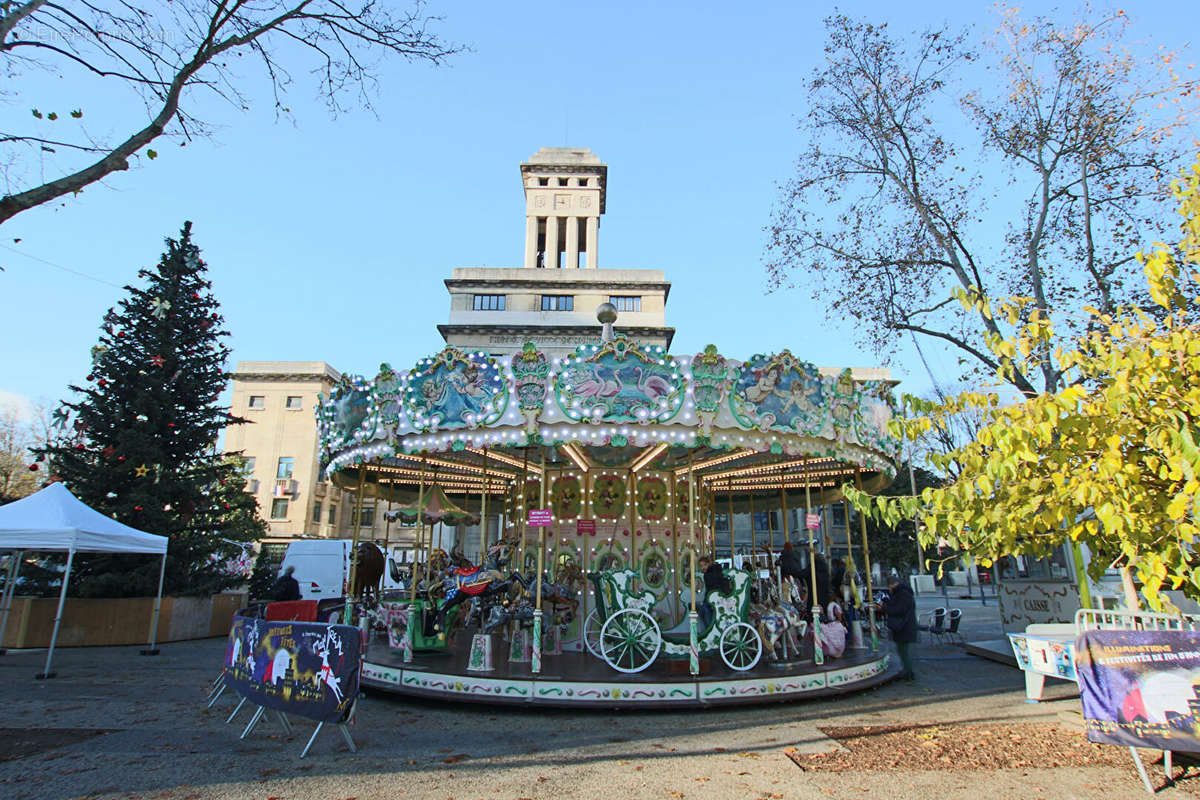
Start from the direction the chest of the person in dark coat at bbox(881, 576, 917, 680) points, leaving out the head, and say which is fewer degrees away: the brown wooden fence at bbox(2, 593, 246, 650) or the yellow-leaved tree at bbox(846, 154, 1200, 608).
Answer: the brown wooden fence

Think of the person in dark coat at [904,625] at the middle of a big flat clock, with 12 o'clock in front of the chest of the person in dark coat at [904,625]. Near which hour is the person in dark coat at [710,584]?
the person in dark coat at [710,584] is roughly at 11 o'clock from the person in dark coat at [904,625].

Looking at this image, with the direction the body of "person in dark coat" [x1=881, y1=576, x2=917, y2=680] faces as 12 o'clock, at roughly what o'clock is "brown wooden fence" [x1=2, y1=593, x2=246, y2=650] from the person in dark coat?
The brown wooden fence is roughly at 12 o'clock from the person in dark coat.

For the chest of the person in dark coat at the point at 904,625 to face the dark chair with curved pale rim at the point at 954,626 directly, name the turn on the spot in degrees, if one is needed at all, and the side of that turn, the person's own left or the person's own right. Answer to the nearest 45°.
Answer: approximately 90° to the person's own right

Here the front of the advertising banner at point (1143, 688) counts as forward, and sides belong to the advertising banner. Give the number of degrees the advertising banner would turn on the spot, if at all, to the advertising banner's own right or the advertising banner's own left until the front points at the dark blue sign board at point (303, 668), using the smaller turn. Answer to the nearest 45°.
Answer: approximately 45° to the advertising banner's own right

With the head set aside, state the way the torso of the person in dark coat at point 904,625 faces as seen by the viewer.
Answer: to the viewer's left

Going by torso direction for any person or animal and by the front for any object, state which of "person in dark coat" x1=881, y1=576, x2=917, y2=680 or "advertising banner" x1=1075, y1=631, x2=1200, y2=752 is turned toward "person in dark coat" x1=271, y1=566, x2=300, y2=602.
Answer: "person in dark coat" x1=881, y1=576, x2=917, y2=680

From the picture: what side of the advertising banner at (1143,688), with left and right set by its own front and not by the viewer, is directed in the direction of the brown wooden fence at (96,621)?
right

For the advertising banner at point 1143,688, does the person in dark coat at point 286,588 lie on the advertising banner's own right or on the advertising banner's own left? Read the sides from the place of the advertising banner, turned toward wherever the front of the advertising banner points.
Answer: on the advertising banner's own right

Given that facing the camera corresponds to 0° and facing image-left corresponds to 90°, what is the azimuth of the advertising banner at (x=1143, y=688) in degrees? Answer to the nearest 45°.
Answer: approximately 0°

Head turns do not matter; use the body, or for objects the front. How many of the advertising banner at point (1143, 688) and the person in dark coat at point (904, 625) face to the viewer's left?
1
